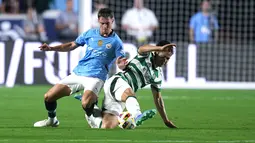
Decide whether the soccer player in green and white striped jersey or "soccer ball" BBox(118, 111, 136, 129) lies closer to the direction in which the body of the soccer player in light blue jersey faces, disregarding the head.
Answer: the soccer ball

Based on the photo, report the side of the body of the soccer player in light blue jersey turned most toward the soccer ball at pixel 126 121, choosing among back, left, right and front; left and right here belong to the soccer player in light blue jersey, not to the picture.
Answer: left

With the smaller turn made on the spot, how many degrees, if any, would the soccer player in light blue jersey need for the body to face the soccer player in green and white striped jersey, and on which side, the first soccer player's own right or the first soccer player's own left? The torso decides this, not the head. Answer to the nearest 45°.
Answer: approximately 45° to the first soccer player's own left

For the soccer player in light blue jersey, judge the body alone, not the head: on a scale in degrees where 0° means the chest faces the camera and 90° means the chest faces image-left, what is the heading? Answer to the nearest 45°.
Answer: approximately 0°
